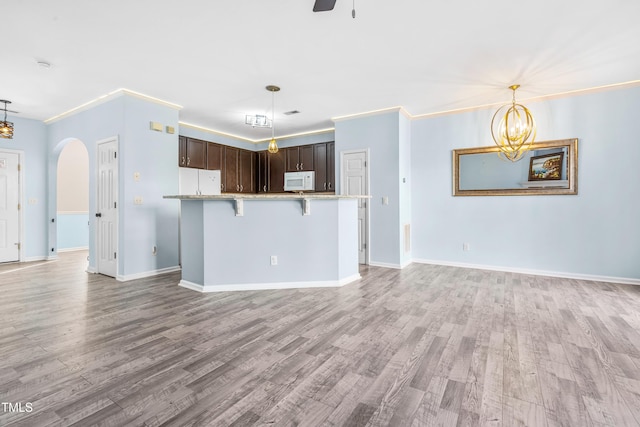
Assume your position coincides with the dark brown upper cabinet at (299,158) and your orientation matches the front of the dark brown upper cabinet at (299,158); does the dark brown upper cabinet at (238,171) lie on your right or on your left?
on your right

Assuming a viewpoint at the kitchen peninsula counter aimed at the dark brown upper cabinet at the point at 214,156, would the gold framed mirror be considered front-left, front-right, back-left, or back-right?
back-right

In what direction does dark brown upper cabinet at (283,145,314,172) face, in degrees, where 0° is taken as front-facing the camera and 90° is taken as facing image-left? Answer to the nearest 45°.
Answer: approximately 45°

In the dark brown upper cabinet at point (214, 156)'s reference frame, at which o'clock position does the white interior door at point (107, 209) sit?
The white interior door is roughly at 3 o'clock from the dark brown upper cabinet.
